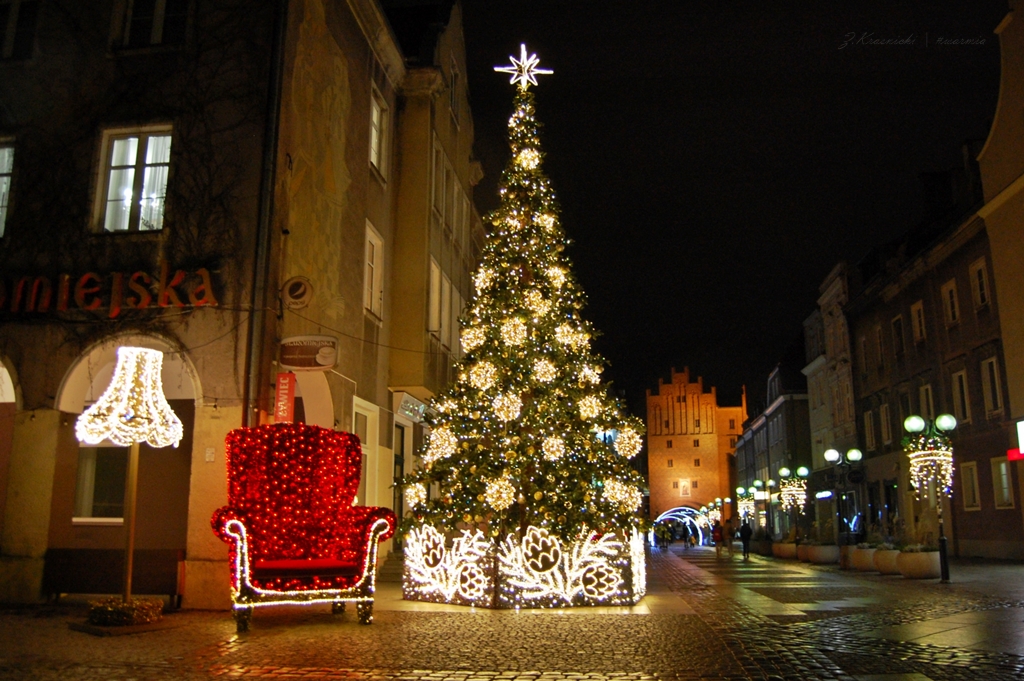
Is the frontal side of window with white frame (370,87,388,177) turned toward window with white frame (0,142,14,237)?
no

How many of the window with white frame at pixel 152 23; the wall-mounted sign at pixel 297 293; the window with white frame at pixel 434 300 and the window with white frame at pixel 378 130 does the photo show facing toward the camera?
2

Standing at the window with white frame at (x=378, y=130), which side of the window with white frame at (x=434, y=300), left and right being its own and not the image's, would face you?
right

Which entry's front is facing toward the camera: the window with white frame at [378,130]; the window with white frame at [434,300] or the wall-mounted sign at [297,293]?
the wall-mounted sign

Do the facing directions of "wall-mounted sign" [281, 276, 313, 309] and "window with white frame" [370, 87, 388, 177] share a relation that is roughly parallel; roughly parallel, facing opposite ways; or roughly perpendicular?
roughly perpendicular

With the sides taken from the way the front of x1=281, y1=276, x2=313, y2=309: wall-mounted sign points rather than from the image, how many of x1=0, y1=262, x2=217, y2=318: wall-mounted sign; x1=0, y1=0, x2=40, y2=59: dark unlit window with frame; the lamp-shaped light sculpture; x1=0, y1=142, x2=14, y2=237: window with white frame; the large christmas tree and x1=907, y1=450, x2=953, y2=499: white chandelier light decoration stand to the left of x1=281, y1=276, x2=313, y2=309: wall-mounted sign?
2

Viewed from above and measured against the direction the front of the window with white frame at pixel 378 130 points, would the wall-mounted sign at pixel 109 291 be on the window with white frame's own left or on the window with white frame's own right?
on the window with white frame's own right

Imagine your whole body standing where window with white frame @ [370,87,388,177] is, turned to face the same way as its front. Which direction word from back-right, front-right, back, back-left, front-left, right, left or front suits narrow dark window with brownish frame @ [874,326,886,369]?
front-left

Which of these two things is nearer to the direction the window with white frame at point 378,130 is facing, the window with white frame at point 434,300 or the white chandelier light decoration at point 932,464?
the white chandelier light decoration

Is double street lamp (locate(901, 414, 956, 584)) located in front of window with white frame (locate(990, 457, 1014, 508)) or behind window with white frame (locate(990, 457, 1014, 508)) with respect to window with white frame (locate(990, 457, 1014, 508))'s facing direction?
in front

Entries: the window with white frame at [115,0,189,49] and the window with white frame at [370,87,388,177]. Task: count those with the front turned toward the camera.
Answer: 1

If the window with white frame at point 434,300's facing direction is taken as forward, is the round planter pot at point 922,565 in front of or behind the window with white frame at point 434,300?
in front

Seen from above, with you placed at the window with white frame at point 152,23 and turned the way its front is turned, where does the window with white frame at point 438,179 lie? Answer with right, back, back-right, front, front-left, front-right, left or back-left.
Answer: back-left

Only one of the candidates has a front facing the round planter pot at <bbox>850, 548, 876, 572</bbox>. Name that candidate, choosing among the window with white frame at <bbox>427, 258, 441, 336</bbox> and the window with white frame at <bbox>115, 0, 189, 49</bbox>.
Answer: the window with white frame at <bbox>427, 258, 441, 336</bbox>

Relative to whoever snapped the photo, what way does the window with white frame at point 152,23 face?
facing the viewer

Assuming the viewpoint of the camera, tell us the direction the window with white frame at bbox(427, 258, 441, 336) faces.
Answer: facing to the right of the viewer

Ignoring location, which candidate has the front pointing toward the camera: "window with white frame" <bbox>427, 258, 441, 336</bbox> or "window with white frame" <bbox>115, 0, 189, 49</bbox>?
"window with white frame" <bbox>115, 0, 189, 49</bbox>

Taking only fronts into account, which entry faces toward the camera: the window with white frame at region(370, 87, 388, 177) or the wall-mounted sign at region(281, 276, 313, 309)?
the wall-mounted sign

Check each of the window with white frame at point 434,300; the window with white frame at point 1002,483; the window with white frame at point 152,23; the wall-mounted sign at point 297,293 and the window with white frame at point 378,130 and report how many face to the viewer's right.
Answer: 2
